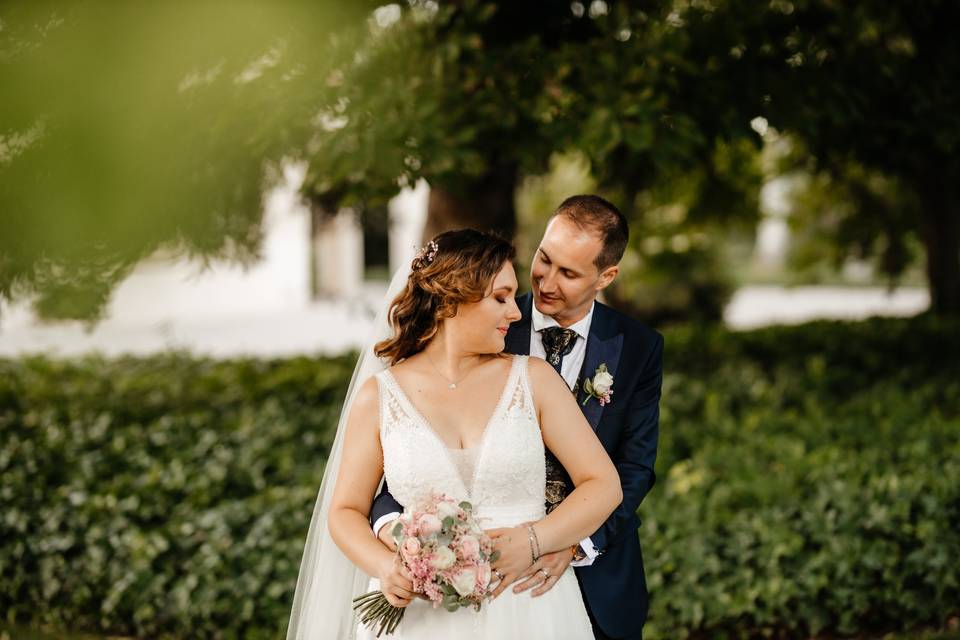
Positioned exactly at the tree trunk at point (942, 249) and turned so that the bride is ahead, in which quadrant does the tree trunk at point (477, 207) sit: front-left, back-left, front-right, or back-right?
front-right

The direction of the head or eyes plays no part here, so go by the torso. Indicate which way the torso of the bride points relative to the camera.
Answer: toward the camera

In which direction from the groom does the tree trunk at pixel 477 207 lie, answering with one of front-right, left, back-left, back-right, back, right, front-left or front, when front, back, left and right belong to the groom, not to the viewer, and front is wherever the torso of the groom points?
back-right

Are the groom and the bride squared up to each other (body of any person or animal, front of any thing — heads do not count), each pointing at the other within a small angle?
no

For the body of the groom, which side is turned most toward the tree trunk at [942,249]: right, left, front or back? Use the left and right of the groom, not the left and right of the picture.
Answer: back

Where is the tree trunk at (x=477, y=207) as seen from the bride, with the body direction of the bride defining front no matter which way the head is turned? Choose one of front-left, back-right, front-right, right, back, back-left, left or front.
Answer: back

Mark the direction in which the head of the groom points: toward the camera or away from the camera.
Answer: toward the camera

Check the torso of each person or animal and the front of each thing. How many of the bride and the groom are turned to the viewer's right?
0

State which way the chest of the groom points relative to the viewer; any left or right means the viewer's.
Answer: facing the viewer and to the left of the viewer
